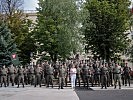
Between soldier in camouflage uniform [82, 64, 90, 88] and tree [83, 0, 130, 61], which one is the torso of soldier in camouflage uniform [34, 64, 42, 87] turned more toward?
the soldier in camouflage uniform

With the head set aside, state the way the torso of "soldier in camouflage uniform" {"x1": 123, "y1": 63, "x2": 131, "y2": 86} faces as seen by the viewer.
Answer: toward the camera

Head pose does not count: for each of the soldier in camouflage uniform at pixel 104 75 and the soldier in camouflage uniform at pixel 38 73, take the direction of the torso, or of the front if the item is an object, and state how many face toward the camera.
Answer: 2

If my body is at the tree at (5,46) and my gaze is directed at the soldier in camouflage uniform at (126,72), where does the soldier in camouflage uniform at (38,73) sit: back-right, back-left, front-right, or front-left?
front-right

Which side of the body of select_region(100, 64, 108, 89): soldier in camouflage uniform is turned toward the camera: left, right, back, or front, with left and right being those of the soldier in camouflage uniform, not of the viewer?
front

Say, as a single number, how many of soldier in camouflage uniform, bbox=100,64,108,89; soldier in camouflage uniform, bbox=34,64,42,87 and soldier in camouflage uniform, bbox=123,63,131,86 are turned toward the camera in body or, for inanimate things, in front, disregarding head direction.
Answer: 3

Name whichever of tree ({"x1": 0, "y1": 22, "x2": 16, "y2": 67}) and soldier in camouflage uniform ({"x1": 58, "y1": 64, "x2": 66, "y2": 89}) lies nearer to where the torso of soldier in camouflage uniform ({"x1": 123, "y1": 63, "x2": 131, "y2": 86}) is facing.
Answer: the soldier in camouflage uniform

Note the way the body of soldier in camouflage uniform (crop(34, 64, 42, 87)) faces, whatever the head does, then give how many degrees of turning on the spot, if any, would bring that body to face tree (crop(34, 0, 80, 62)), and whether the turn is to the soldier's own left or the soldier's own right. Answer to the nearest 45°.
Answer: approximately 180°

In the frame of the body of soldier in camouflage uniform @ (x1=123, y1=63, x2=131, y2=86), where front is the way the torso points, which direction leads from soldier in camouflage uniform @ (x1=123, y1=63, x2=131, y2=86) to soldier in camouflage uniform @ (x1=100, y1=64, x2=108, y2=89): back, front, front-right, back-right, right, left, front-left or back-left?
front-right
